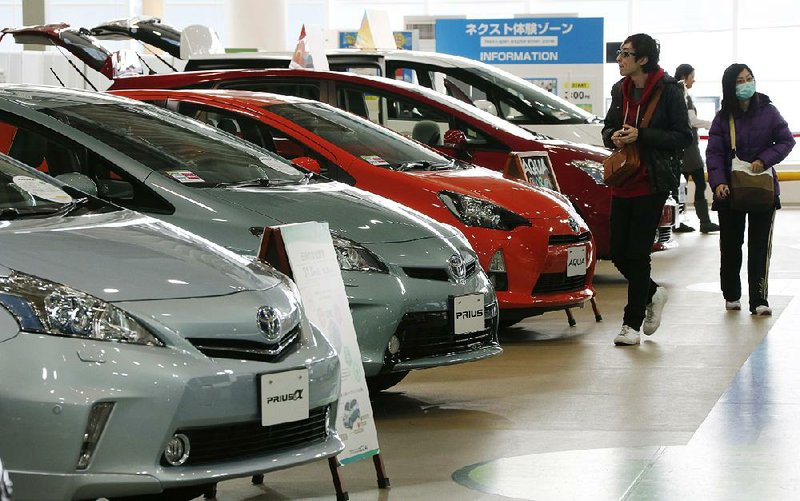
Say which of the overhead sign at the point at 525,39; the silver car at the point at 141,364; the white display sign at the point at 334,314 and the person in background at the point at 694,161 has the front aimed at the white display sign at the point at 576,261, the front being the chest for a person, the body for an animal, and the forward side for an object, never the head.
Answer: the overhead sign

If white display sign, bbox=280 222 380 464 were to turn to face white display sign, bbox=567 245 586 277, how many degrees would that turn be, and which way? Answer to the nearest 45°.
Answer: approximately 90° to its left

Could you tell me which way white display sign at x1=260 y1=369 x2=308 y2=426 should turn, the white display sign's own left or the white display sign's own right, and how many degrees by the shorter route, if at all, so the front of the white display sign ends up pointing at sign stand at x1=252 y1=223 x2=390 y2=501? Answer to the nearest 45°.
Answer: approximately 135° to the white display sign's own left

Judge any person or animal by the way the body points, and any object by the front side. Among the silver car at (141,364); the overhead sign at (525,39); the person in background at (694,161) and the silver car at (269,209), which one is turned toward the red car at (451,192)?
the overhead sign

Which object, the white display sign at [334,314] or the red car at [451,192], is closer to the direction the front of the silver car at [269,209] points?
the white display sign

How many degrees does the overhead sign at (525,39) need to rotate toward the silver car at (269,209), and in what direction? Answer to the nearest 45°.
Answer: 0° — it already faces it

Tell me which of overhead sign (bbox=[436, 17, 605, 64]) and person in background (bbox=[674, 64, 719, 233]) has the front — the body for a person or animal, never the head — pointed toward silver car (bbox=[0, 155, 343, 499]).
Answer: the overhead sign

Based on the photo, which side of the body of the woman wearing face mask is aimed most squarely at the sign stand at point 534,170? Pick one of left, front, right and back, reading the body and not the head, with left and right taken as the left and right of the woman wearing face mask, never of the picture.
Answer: right

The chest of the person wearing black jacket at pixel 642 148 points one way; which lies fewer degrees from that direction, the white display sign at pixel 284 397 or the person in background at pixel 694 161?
the white display sign

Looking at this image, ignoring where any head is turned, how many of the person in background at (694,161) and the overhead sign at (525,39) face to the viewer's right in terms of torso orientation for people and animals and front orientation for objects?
1

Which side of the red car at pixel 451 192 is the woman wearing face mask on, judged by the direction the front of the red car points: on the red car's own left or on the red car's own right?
on the red car's own left

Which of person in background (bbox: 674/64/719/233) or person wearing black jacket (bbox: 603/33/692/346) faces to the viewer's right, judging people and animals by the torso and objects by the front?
person in background (bbox: 674/64/719/233)
